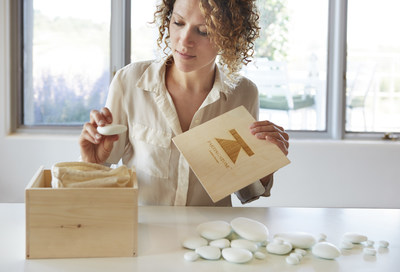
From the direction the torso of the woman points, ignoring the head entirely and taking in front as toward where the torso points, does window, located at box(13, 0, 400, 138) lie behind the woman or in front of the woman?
behind

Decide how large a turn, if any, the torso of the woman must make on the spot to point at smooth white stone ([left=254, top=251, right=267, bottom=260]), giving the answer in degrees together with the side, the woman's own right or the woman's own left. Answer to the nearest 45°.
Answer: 0° — they already face it

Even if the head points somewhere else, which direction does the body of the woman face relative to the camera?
toward the camera

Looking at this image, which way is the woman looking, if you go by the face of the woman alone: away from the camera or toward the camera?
toward the camera

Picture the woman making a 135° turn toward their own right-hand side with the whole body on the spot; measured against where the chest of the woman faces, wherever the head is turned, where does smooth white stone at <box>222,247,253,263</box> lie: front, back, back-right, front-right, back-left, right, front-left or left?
back-left

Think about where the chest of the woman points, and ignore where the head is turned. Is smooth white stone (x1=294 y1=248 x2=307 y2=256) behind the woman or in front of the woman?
in front

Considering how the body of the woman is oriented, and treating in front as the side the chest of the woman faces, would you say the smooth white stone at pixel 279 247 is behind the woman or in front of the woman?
in front

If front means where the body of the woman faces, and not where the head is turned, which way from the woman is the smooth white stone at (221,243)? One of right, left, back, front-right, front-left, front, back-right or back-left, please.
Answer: front

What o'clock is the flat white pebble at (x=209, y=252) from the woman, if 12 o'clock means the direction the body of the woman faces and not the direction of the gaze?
The flat white pebble is roughly at 12 o'clock from the woman.
